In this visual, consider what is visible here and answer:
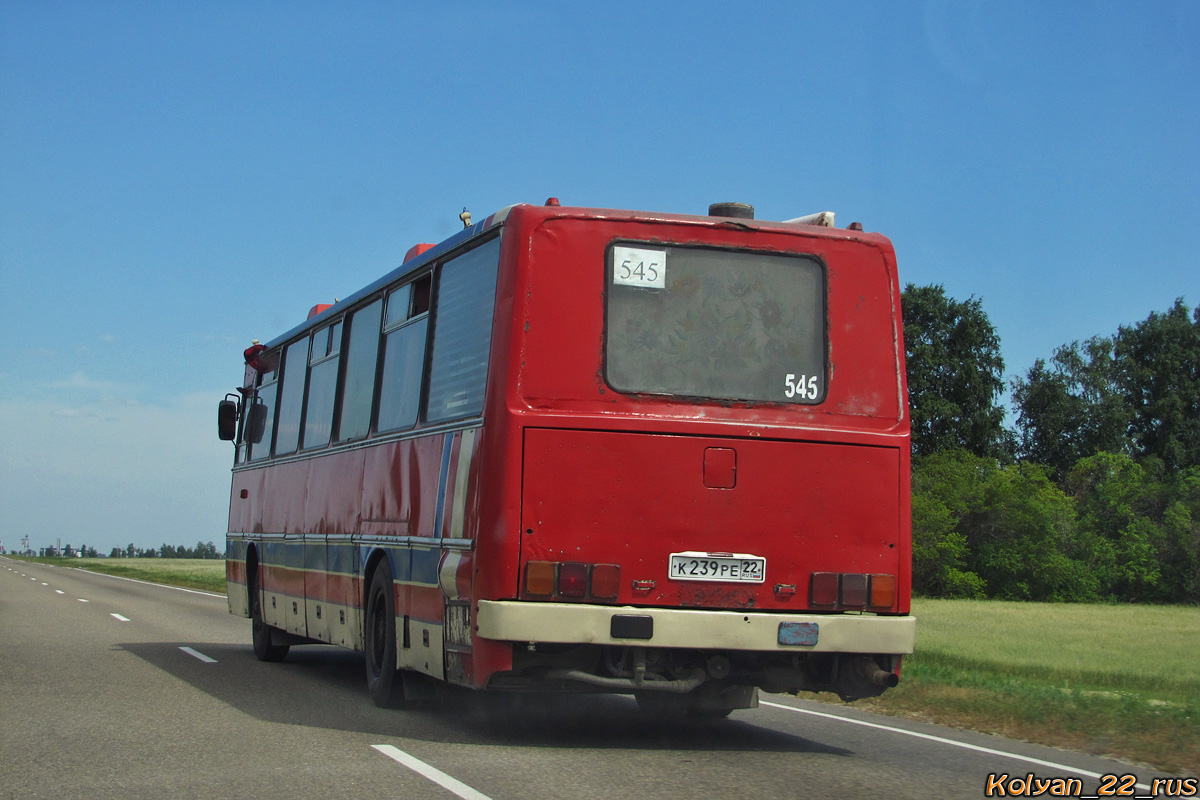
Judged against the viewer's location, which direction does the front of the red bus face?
facing away from the viewer and to the left of the viewer
